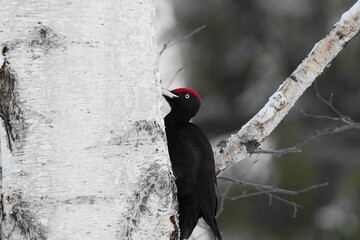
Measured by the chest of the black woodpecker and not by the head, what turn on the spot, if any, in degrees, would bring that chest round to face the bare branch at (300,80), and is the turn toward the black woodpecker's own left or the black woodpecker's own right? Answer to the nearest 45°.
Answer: approximately 135° to the black woodpecker's own left

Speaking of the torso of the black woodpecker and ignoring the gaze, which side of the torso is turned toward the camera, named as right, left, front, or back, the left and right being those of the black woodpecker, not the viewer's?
left
